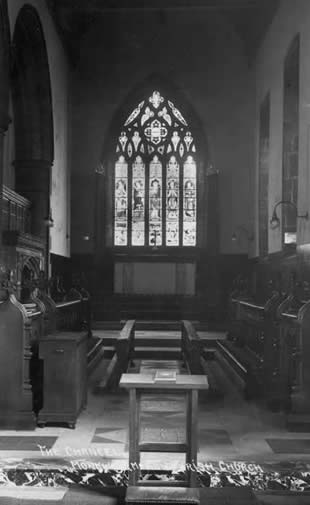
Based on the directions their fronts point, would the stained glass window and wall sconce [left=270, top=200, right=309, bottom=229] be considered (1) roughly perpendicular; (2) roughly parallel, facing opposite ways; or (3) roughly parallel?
roughly perpendicular

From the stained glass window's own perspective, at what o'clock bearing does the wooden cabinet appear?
The wooden cabinet is roughly at 12 o'clock from the stained glass window.

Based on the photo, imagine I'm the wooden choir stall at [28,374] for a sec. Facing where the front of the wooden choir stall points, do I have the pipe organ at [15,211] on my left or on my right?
on my left

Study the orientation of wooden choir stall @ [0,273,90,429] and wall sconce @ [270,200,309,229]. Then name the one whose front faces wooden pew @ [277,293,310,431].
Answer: the wooden choir stall

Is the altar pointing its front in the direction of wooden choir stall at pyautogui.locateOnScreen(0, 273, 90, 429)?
yes

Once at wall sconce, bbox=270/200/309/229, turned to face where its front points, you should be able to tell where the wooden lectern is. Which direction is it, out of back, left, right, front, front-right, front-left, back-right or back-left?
left

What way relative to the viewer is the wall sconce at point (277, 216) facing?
to the viewer's left

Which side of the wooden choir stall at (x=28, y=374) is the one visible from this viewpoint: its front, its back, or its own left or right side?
right

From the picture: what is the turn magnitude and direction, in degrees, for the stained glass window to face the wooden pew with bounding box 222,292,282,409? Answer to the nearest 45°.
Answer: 0° — it already faces it

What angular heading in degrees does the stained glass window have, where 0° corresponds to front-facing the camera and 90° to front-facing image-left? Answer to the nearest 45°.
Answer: approximately 0°

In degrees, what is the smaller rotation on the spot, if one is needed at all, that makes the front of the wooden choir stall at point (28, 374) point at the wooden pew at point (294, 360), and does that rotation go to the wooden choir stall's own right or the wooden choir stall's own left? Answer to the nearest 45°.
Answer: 0° — it already faces it

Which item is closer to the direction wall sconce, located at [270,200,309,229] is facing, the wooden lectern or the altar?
the altar
